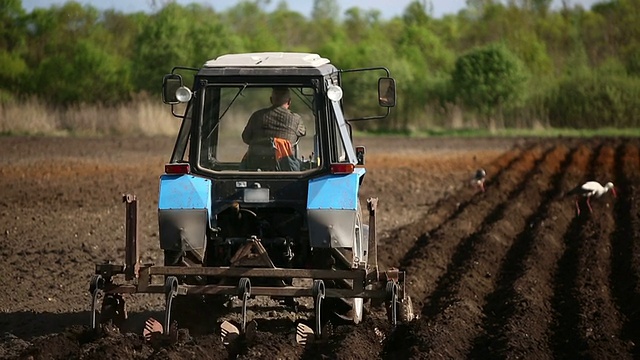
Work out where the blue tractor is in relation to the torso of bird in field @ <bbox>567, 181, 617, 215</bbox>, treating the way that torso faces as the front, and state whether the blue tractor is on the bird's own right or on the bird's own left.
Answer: on the bird's own right

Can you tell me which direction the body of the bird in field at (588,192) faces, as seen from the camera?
to the viewer's right

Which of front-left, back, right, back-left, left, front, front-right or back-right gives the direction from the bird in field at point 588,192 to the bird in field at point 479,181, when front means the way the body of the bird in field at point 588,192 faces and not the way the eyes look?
back-left

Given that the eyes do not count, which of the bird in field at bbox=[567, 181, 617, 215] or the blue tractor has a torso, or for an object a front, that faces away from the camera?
the blue tractor

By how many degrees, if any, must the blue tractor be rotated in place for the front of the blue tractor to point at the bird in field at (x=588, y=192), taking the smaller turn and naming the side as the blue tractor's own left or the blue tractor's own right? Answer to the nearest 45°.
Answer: approximately 45° to the blue tractor's own right

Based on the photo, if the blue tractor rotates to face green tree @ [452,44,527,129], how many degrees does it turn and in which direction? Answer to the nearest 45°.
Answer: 0° — it already faces it

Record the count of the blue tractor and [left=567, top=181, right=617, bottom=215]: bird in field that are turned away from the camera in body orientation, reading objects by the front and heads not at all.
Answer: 1

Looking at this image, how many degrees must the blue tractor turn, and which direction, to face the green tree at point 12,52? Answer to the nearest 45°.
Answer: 0° — it already faces it

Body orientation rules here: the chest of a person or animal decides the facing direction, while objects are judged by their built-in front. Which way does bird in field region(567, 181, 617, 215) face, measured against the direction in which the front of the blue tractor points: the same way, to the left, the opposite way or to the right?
to the right

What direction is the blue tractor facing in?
away from the camera
